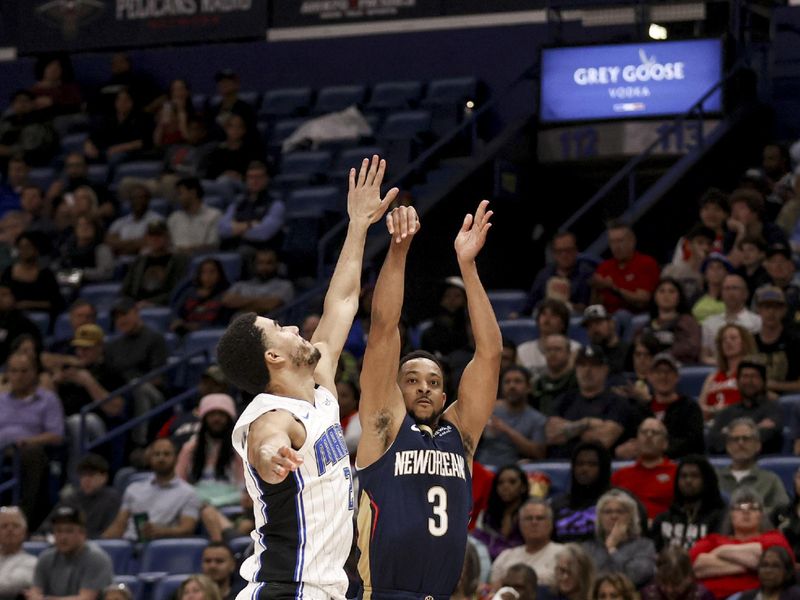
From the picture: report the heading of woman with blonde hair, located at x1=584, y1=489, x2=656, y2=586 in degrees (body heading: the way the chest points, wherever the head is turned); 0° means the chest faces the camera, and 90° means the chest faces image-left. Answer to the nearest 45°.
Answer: approximately 45°

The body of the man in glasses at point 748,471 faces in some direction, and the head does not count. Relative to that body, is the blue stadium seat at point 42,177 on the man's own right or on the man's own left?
on the man's own right

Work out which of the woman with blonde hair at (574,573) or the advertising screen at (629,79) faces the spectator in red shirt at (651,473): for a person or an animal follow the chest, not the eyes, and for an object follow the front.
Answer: the advertising screen

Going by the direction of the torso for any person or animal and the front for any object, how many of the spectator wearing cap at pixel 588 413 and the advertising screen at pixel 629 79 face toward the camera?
2

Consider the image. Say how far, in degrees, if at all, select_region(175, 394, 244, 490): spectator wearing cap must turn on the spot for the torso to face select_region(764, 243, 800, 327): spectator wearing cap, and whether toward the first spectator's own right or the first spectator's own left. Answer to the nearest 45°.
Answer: approximately 90° to the first spectator's own left

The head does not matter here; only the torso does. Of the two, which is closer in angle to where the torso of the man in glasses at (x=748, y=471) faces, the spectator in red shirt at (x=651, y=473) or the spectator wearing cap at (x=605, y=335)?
the spectator in red shirt

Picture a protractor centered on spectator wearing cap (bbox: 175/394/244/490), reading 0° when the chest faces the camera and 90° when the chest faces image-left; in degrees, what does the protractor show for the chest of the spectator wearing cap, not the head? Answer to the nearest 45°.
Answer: approximately 0°

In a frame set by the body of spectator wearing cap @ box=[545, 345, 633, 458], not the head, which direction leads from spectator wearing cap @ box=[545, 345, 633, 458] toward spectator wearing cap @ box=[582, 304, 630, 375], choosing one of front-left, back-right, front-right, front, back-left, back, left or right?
back
